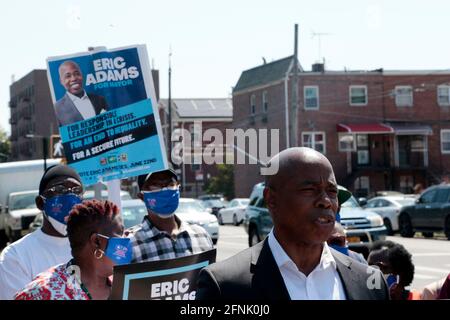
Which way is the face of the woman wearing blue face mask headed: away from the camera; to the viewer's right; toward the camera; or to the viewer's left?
to the viewer's right

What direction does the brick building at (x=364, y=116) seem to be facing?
toward the camera

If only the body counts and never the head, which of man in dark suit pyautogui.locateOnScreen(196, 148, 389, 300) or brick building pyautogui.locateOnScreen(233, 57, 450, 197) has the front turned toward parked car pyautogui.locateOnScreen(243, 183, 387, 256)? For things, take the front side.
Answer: the brick building

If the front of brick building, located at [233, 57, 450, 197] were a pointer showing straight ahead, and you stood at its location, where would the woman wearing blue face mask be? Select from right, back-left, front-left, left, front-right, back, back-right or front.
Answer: front

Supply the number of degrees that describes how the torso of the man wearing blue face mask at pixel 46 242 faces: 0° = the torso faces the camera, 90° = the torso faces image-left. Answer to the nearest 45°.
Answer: approximately 315°

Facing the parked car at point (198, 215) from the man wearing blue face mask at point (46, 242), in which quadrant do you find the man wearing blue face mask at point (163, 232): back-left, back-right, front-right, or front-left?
front-right

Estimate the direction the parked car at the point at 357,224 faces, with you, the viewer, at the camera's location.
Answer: facing the viewer and to the right of the viewer

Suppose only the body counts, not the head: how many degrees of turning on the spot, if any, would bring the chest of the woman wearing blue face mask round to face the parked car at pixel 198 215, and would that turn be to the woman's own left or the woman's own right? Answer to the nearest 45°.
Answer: approximately 90° to the woman's own left

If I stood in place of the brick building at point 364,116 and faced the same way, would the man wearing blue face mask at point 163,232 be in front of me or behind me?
in front

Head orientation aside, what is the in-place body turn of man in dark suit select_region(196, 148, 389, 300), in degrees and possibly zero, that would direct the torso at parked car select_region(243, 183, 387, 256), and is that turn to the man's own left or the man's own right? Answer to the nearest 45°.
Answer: approximately 135° to the man's own left

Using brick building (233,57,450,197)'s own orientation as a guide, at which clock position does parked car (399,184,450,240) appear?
The parked car is roughly at 12 o'clock from the brick building.

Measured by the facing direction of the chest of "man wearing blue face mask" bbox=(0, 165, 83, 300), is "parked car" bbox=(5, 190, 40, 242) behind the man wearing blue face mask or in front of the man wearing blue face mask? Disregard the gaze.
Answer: behind

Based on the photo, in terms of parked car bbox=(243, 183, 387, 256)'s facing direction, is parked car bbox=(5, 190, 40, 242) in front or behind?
behind
